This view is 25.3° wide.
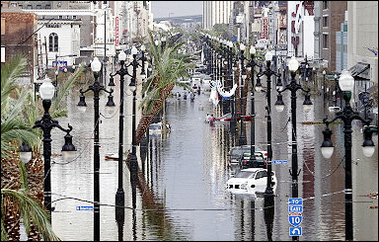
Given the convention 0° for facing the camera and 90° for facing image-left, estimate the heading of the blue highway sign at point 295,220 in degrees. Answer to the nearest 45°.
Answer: approximately 0°

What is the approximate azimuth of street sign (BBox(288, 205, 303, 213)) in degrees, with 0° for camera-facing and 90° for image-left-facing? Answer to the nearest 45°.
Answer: approximately 0°

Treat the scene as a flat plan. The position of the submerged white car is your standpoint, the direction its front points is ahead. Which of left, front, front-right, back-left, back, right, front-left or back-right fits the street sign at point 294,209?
front-left

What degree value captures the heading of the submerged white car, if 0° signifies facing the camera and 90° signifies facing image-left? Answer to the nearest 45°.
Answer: approximately 45°

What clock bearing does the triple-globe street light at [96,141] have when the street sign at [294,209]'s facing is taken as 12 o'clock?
The triple-globe street light is roughly at 4 o'clock from the street sign.

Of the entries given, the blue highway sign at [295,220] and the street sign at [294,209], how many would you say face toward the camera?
2

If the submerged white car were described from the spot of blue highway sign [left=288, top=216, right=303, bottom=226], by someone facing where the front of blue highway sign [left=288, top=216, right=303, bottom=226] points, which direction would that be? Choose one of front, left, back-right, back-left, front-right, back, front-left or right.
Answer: back
